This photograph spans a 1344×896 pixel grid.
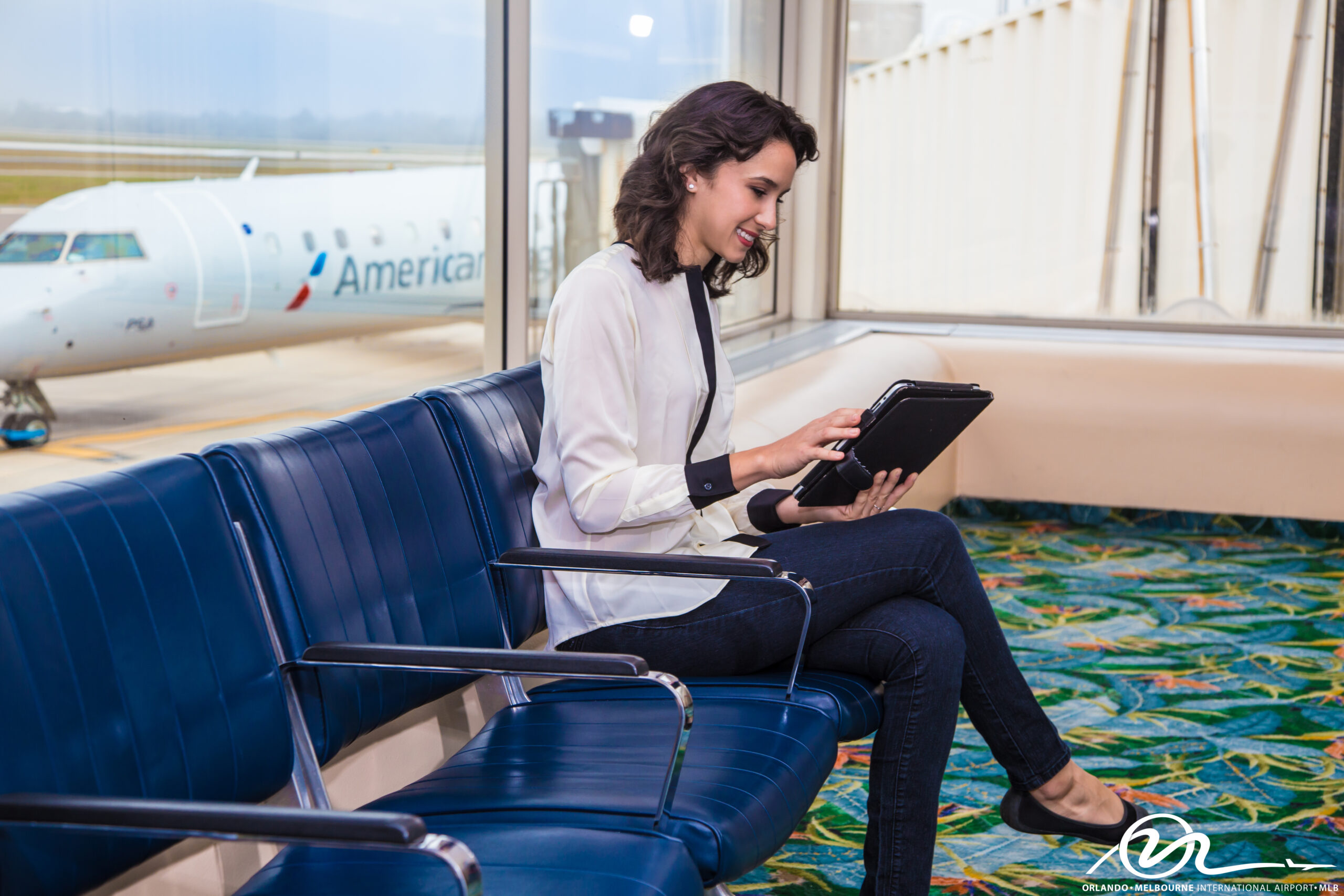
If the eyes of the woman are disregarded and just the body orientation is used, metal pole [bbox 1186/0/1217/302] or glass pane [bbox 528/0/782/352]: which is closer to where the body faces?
the metal pole

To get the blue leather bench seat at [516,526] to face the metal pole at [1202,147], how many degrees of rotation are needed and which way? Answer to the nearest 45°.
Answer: approximately 90° to its left

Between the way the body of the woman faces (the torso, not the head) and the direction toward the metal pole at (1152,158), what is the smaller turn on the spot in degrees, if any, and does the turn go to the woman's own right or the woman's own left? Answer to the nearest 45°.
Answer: approximately 90° to the woman's own left

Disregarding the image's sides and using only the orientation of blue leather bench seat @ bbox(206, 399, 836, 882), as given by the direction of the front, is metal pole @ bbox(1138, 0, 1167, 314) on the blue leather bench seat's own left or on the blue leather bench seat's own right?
on the blue leather bench seat's own left

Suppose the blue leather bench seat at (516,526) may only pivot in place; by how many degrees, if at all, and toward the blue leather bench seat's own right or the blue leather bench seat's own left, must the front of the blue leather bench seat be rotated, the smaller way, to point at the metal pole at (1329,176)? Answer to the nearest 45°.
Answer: approximately 90° to the blue leather bench seat's own left

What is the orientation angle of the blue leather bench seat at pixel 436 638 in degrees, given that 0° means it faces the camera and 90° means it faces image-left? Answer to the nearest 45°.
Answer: approximately 315°

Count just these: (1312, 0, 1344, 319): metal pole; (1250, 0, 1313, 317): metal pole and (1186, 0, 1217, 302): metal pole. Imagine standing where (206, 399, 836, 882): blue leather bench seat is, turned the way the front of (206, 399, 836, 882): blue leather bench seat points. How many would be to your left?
3

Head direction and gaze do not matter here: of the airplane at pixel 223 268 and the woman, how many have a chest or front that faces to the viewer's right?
1

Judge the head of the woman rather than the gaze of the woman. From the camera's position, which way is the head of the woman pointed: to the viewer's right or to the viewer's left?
to the viewer's right

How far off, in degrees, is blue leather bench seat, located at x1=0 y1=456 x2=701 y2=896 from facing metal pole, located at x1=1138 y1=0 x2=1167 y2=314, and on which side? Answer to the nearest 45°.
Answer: approximately 90° to its left

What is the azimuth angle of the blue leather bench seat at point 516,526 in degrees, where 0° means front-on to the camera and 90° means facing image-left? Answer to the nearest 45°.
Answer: approximately 315°

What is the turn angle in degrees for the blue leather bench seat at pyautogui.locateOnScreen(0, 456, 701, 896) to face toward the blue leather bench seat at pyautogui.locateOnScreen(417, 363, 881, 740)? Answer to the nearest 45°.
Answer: approximately 90° to its left

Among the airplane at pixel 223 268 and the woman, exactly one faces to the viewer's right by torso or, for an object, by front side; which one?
the woman
